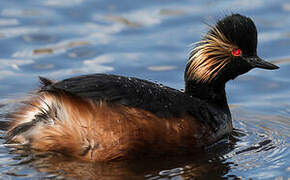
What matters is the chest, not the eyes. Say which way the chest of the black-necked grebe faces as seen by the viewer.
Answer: to the viewer's right
